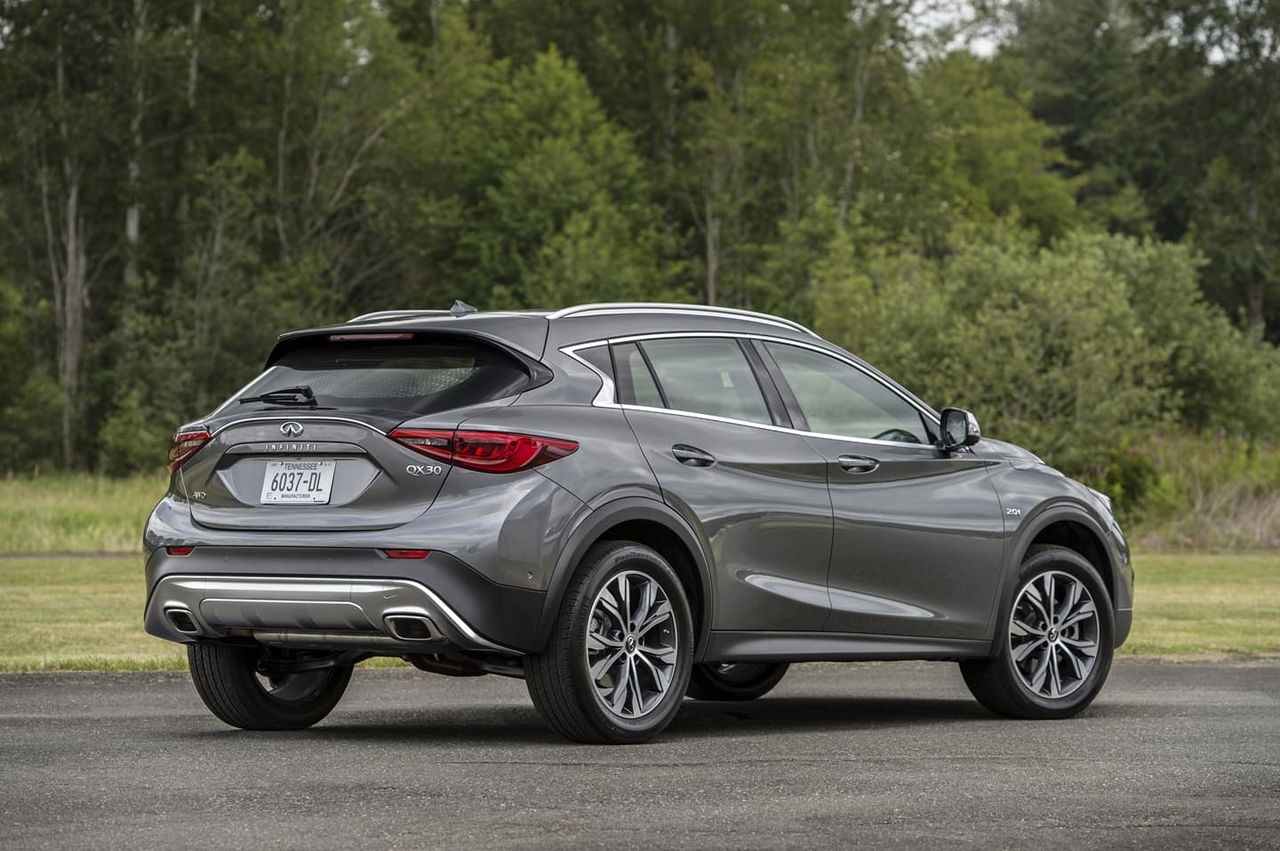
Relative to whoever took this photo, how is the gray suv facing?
facing away from the viewer and to the right of the viewer
